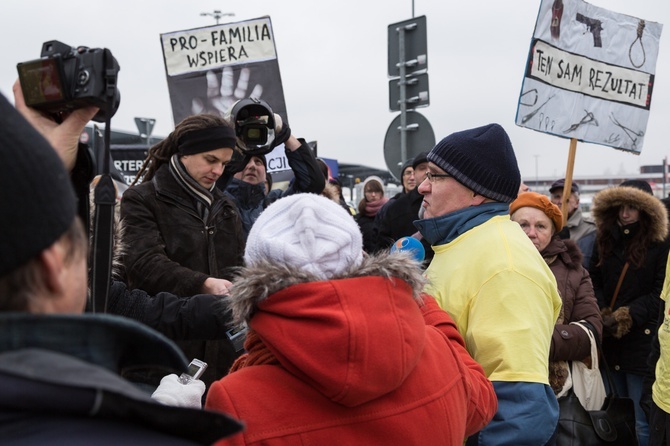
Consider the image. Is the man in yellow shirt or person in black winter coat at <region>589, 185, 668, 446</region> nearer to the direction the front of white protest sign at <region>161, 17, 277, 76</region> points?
the man in yellow shirt

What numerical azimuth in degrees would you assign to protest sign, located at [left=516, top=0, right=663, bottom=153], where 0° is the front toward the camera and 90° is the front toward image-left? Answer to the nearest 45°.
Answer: approximately 0°

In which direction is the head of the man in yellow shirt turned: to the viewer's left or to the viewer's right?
to the viewer's left

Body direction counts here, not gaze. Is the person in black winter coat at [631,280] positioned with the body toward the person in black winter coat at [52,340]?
yes

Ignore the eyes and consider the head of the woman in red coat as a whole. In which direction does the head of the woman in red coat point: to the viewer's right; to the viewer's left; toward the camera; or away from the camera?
away from the camera

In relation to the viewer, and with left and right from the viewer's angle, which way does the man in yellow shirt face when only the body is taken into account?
facing to the left of the viewer

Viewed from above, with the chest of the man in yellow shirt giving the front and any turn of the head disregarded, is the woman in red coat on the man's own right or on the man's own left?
on the man's own left

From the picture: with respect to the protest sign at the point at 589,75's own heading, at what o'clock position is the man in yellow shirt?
The man in yellow shirt is roughly at 12 o'clock from the protest sign.

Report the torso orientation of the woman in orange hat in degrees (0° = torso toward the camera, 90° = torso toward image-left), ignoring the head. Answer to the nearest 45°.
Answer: approximately 45°

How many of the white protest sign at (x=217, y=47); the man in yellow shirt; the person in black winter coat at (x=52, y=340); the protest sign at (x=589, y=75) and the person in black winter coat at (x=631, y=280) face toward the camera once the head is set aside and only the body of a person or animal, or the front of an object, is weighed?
3
